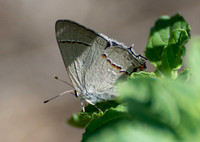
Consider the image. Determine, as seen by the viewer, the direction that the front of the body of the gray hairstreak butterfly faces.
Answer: to the viewer's left
